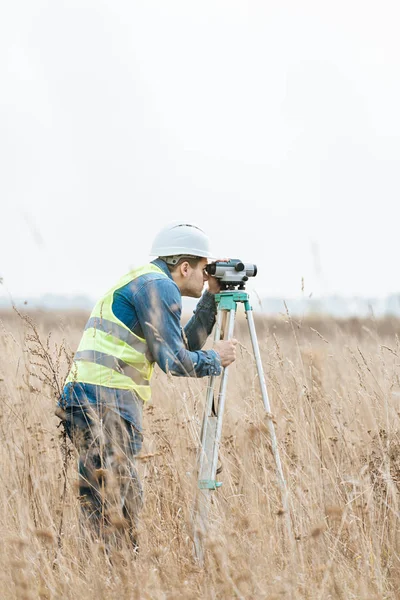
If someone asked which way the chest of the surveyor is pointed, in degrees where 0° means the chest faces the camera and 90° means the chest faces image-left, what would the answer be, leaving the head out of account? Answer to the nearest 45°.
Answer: approximately 270°

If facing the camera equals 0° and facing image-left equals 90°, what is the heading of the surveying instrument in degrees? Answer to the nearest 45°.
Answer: approximately 270°

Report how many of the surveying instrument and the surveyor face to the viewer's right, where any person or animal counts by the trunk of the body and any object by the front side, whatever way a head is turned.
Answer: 2
